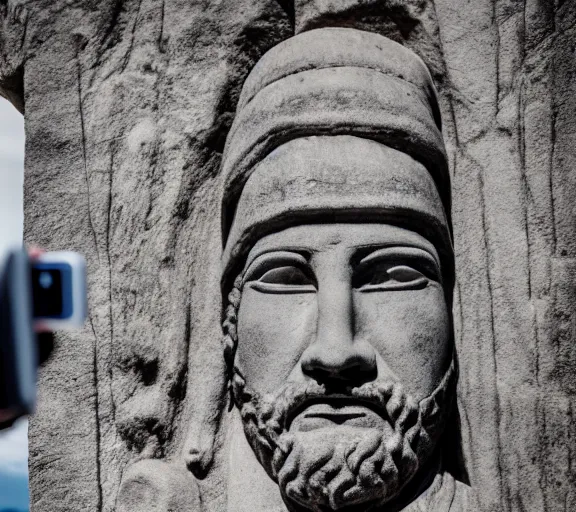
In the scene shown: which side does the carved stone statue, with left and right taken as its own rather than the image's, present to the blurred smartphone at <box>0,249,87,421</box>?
front

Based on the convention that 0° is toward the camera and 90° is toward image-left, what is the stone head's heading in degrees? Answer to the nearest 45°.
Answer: approximately 0°
